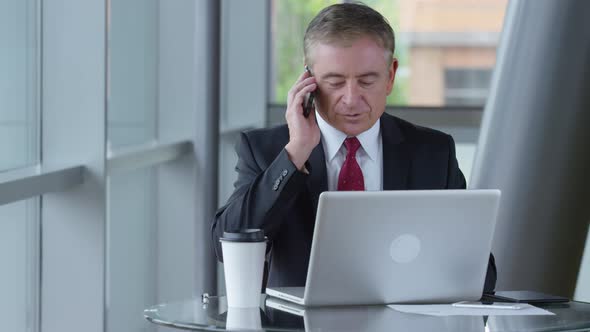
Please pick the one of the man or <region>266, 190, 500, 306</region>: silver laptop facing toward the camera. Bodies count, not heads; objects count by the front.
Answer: the man

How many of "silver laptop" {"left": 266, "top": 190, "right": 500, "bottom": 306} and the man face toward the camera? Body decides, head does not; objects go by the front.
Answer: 1

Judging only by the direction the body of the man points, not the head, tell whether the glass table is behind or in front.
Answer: in front

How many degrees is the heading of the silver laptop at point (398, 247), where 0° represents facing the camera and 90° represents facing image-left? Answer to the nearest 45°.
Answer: approximately 135°

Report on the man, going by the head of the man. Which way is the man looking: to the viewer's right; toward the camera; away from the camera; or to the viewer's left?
toward the camera

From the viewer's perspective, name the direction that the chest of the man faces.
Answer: toward the camera
